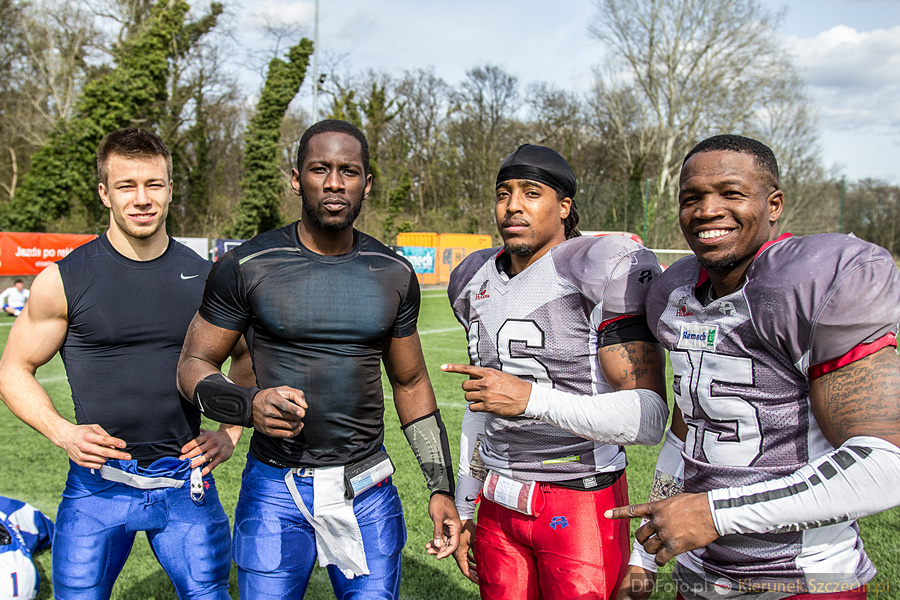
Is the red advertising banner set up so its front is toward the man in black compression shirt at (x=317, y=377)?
yes

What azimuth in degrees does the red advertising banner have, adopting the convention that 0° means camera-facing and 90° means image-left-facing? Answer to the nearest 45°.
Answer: approximately 0°

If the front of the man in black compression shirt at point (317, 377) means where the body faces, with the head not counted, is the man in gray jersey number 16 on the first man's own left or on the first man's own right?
on the first man's own left

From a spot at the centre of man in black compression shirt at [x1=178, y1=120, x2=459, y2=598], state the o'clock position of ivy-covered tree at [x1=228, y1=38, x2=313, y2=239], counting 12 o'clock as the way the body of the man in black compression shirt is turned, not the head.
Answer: The ivy-covered tree is roughly at 6 o'clock from the man in black compression shirt.

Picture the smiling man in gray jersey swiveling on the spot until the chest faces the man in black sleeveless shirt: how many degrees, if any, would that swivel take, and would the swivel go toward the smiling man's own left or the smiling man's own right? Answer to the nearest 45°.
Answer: approximately 45° to the smiling man's own right
